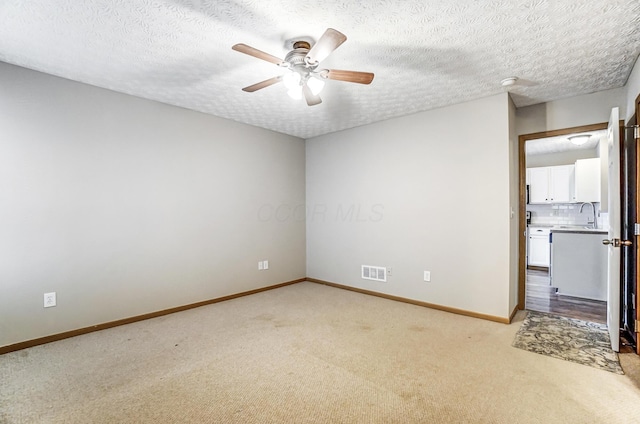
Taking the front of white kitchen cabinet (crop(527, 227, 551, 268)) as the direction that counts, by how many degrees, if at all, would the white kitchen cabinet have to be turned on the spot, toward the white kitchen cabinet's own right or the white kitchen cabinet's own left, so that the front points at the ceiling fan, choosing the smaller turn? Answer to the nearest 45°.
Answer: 0° — it already faces it

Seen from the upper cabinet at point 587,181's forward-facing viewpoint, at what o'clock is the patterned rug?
The patterned rug is roughly at 12 o'clock from the upper cabinet.

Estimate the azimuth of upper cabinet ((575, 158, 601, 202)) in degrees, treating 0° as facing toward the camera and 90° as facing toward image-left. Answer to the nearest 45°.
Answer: approximately 0°

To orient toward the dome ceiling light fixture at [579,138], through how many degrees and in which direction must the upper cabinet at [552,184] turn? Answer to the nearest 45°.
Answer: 0° — it already faces it

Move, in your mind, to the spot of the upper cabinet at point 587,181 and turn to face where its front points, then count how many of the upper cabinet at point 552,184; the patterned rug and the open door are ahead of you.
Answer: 2

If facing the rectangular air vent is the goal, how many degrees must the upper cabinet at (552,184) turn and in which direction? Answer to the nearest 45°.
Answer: approximately 45° to its right

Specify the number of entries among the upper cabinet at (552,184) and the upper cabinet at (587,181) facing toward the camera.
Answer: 2

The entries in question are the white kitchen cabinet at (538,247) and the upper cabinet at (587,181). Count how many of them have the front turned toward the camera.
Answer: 2

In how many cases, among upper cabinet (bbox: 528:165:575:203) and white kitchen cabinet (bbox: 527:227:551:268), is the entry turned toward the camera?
2

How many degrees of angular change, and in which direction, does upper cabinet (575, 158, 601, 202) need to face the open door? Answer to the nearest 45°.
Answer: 0° — it already faces it
